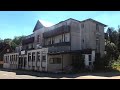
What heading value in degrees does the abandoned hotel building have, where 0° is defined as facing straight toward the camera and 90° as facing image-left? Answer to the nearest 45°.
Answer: approximately 45°
